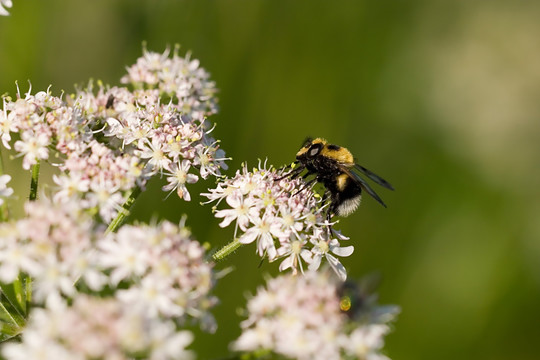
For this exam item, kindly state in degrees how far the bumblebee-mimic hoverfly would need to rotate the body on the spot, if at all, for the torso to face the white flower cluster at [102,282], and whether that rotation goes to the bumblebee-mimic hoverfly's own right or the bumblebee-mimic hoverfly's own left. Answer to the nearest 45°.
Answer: approximately 45° to the bumblebee-mimic hoverfly's own left

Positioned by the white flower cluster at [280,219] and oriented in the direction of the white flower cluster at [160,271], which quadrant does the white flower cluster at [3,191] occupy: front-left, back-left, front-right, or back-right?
front-right

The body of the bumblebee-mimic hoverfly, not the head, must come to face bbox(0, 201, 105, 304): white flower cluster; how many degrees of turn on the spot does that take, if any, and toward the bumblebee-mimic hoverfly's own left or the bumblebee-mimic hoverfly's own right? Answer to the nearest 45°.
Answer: approximately 45° to the bumblebee-mimic hoverfly's own left

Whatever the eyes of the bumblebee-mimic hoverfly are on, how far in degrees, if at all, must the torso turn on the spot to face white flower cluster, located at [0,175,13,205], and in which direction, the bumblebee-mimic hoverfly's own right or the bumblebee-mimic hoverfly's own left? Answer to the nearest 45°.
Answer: approximately 45° to the bumblebee-mimic hoverfly's own left

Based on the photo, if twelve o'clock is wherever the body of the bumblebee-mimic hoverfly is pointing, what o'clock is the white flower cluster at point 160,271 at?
The white flower cluster is roughly at 10 o'clock from the bumblebee-mimic hoverfly.

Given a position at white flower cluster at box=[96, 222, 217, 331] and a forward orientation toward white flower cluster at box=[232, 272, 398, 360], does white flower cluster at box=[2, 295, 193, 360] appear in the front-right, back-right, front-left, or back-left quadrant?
back-right

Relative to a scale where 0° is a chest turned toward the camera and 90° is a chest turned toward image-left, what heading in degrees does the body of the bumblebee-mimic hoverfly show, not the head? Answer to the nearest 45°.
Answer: approximately 90°
